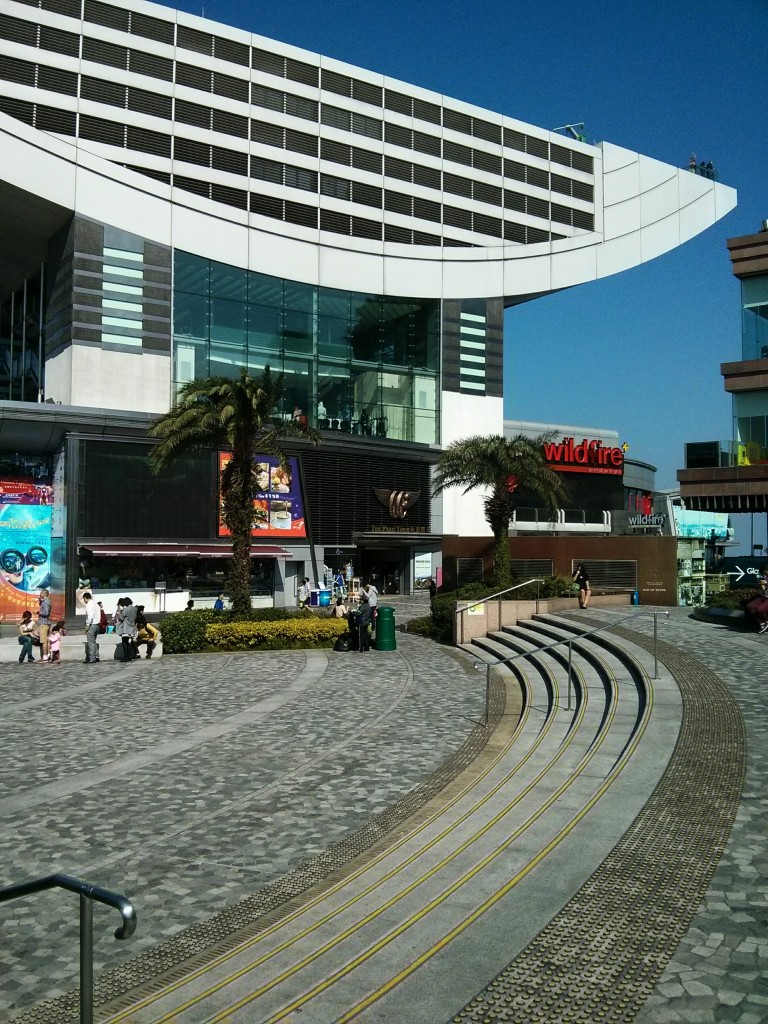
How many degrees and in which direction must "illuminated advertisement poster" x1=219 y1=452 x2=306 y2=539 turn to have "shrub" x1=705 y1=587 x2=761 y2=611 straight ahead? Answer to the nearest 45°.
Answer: approximately 45° to its left

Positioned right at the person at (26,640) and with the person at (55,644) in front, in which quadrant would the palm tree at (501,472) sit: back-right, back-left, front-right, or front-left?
front-left

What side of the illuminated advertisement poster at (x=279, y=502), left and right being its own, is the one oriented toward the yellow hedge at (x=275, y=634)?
front

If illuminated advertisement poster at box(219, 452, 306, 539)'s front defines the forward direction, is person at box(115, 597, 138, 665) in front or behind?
in front

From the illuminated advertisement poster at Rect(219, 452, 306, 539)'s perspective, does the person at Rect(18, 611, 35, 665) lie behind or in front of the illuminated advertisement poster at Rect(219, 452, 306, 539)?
in front

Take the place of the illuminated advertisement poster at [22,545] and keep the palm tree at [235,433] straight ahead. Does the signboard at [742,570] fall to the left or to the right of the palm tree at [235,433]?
left

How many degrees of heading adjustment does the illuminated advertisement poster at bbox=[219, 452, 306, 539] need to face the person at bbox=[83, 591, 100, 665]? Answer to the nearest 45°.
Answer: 0° — it already faces them

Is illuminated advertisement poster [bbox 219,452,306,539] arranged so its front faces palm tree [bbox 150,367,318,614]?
yes

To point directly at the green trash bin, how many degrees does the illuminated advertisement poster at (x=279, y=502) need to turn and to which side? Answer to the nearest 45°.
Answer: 0° — it already faces it

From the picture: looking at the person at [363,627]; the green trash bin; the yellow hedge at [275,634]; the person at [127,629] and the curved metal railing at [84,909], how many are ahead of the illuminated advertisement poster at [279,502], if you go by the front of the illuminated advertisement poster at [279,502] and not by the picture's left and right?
5

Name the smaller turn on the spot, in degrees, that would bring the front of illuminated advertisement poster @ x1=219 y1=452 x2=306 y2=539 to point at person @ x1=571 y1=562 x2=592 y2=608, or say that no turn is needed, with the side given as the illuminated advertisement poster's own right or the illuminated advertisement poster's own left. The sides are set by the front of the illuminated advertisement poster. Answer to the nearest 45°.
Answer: approximately 45° to the illuminated advertisement poster's own left

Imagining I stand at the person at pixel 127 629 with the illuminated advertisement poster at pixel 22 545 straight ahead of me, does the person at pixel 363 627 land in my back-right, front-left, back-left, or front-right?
back-right

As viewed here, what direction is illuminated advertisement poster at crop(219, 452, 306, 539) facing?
toward the camera

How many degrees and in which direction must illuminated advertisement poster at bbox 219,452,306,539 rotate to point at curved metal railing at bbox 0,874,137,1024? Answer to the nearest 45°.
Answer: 0° — it already faces it
